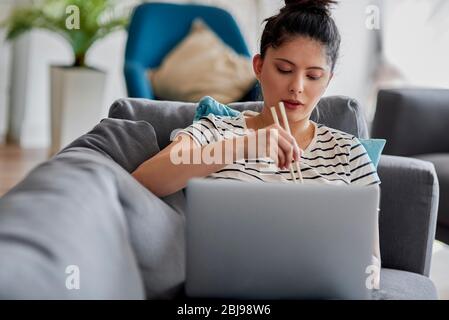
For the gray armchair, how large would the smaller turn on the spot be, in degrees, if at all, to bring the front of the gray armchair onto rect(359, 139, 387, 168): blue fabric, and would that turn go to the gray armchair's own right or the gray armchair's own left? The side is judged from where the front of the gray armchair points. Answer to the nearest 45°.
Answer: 0° — it already faces it

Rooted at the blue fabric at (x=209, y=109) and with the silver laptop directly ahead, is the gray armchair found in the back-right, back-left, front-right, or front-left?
back-left

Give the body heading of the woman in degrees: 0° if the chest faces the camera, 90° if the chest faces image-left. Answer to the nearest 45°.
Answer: approximately 0°

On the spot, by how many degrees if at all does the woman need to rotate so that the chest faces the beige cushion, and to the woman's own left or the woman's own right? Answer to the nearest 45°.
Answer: approximately 180°

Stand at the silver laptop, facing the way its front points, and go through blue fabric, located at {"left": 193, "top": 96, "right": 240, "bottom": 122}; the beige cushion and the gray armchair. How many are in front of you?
3

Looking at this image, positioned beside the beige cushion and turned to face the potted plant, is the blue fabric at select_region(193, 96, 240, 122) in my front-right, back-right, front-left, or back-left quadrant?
back-left

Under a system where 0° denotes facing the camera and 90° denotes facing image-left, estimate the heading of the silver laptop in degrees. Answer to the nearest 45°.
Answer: approximately 180°

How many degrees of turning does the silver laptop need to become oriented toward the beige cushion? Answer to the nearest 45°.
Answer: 0° — it already faces it
